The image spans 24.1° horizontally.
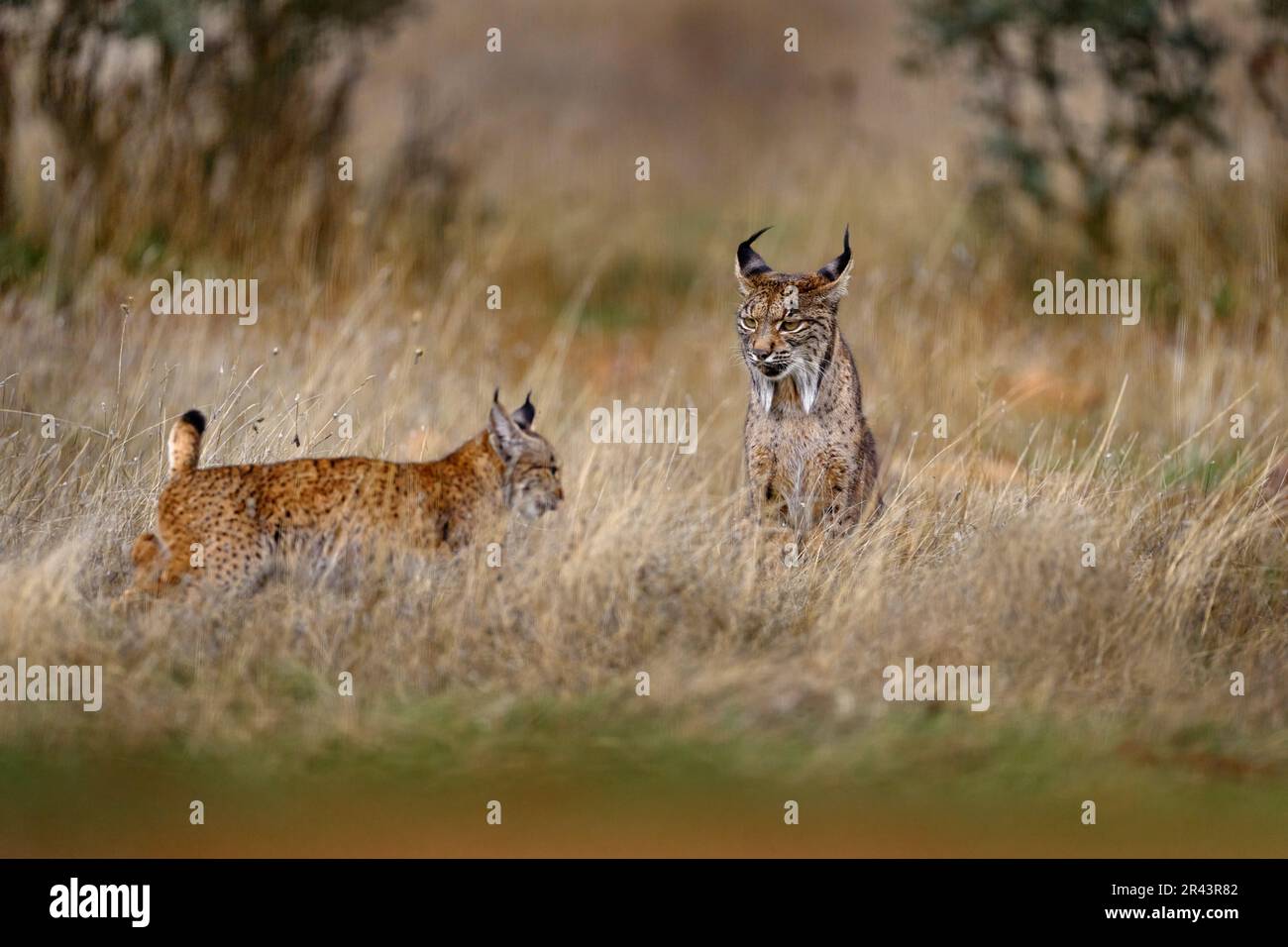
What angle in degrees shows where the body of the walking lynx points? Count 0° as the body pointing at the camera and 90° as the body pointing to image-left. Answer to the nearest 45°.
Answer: approximately 270°

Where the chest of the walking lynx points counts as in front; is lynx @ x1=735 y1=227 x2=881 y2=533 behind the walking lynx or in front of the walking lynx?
in front
